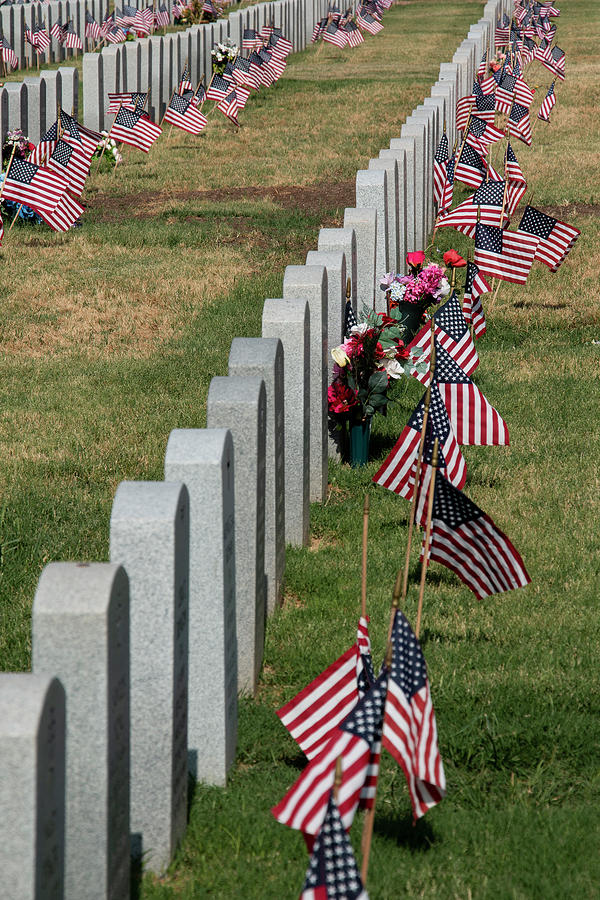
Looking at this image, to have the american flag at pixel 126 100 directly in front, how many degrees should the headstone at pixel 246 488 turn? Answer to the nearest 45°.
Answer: approximately 90° to its left

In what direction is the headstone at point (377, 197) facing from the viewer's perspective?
to the viewer's right

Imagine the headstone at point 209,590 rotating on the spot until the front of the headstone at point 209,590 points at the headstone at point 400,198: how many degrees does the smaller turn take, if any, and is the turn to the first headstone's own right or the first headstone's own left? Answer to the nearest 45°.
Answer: approximately 90° to the first headstone's own left

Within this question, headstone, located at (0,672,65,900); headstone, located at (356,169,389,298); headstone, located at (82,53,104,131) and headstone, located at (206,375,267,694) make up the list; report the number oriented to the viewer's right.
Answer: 4

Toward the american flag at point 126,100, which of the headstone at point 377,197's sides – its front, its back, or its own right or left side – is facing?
left

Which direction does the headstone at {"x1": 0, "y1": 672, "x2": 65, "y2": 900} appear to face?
to the viewer's right

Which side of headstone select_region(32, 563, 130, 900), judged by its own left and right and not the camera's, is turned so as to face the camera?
right

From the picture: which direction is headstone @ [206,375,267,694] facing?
to the viewer's right

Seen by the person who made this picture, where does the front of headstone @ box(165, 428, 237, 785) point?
facing to the right of the viewer

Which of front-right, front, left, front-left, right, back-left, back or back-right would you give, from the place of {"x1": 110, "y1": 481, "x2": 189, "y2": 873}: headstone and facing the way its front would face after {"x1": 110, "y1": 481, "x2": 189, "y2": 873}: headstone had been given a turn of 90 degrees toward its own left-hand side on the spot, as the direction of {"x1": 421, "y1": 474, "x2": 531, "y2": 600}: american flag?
front-right

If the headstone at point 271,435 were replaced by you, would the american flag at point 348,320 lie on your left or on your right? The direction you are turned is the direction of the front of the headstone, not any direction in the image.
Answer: on your left

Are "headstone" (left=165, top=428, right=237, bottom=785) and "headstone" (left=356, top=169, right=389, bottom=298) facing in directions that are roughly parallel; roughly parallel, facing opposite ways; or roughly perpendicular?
roughly parallel

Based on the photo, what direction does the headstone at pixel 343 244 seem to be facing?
to the viewer's right

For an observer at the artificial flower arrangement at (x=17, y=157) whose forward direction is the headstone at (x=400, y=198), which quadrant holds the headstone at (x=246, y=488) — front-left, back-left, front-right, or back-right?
front-right

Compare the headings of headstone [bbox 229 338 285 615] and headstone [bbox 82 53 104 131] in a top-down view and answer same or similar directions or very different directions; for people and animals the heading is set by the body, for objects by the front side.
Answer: same or similar directions

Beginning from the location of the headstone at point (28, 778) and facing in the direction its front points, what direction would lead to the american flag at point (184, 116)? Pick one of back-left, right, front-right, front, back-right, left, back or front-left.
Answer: left

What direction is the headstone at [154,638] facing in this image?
to the viewer's right

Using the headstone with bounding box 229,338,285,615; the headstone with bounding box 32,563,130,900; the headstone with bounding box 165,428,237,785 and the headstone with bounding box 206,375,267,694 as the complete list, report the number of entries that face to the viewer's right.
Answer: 4

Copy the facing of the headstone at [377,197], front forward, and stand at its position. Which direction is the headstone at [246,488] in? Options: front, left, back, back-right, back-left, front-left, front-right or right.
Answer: right
